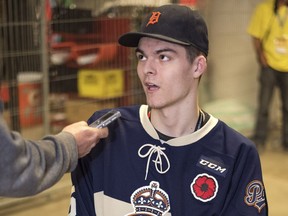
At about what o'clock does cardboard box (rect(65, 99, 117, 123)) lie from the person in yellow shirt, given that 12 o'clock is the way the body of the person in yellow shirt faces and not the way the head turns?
The cardboard box is roughly at 2 o'clock from the person in yellow shirt.

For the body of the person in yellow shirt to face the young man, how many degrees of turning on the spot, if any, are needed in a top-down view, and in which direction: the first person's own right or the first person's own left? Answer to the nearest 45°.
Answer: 0° — they already face them

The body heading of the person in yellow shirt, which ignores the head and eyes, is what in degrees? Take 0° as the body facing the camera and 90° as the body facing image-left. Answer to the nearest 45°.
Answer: approximately 0°

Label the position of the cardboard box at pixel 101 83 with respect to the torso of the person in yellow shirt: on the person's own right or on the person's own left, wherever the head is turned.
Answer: on the person's own right

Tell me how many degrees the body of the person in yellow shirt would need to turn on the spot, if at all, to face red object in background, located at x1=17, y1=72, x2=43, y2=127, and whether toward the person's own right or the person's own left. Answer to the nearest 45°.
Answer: approximately 45° to the person's own right
